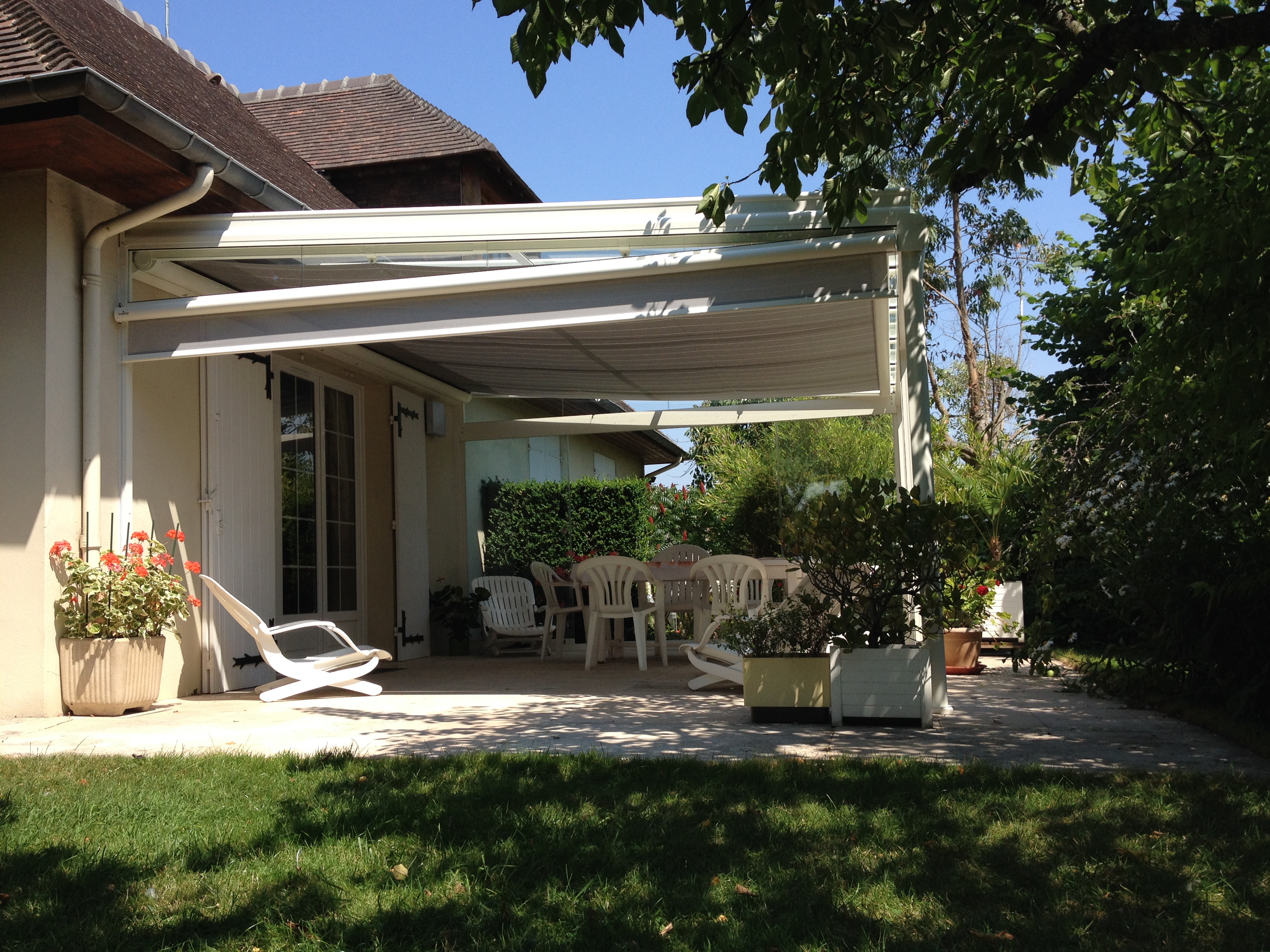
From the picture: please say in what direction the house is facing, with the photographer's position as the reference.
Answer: facing to the right of the viewer

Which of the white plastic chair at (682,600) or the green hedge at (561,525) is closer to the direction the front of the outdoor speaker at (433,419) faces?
the white plastic chair

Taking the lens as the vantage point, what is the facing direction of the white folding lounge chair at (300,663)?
facing to the right of the viewer

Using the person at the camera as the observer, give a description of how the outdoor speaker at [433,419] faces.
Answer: facing the viewer and to the right of the viewer

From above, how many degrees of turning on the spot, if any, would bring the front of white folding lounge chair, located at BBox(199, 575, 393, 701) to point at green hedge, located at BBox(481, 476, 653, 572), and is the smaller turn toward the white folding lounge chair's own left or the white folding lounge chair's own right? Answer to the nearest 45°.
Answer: approximately 45° to the white folding lounge chair's own left

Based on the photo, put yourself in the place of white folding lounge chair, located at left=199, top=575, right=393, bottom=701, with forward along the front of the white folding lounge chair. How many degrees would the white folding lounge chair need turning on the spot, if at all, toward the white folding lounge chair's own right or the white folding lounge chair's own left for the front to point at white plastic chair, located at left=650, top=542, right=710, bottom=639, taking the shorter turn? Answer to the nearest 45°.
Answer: approximately 45° to the white folding lounge chair's own left
